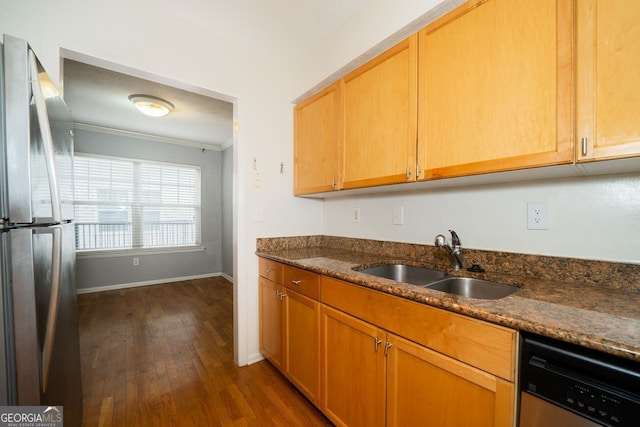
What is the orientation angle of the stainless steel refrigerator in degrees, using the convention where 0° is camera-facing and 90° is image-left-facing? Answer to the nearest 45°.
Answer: approximately 270°

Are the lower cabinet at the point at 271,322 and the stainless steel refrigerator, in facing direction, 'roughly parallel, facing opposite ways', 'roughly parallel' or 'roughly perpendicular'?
roughly parallel, facing opposite ways

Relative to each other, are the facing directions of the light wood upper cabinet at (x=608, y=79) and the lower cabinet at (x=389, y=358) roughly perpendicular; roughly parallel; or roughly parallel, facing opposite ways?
roughly parallel

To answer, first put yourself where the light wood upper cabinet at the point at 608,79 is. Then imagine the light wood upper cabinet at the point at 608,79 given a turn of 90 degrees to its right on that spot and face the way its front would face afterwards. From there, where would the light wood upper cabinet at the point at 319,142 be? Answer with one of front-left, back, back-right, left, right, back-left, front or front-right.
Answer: front

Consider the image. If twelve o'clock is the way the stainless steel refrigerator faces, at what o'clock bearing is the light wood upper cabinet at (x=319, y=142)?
The light wood upper cabinet is roughly at 12 o'clock from the stainless steel refrigerator.

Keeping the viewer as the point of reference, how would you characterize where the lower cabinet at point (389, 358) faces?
facing the viewer and to the left of the viewer

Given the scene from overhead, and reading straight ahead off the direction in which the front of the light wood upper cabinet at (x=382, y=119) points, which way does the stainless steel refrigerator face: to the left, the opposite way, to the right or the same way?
the opposite way

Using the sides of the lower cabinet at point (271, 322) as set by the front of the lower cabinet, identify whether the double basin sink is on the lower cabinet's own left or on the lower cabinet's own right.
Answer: on the lower cabinet's own left

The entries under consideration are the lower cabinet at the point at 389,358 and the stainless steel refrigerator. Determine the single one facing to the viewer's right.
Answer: the stainless steel refrigerator

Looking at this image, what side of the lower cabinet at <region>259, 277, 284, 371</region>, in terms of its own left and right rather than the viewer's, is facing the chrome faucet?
left

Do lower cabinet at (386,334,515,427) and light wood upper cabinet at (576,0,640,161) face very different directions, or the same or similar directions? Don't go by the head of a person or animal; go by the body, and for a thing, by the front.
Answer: same or similar directions
